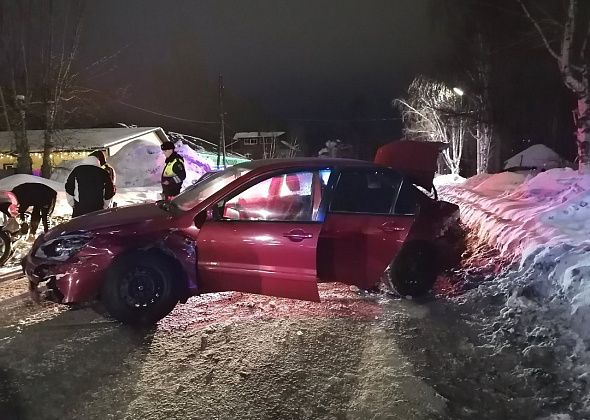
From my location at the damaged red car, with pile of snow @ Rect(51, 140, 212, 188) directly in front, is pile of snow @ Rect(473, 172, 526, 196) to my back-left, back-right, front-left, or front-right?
front-right

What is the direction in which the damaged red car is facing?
to the viewer's left

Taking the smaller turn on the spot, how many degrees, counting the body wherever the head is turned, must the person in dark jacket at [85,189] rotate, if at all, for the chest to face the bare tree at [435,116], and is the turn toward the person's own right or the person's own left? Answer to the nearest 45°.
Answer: approximately 45° to the person's own right

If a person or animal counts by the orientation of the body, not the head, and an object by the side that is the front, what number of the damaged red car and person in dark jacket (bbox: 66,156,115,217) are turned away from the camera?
1

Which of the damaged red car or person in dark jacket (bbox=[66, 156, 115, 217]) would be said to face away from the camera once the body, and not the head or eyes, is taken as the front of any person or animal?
the person in dark jacket

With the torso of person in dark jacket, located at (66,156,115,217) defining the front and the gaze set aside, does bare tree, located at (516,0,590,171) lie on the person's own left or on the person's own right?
on the person's own right

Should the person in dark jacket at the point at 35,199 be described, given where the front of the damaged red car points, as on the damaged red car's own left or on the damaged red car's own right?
on the damaged red car's own right

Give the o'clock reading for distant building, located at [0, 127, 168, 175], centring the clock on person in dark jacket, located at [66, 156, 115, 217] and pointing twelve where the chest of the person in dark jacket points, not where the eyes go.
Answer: The distant building is roughly at 12 o'clock from the person in dark jacket.

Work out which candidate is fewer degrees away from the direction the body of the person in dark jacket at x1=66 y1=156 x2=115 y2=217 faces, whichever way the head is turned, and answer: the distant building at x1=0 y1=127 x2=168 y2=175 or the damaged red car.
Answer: the distant building

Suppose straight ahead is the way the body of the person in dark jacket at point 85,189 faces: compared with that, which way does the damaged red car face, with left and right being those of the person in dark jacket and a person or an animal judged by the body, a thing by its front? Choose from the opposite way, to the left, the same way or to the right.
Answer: to the left

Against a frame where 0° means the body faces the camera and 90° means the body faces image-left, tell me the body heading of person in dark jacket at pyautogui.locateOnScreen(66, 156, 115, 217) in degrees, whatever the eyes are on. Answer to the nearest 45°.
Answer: approximately 180°

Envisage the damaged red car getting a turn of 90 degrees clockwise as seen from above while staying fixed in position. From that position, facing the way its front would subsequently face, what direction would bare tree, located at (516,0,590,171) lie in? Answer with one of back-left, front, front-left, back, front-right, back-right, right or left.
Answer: front-right

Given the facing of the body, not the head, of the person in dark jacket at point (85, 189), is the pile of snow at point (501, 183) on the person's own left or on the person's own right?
on the person's own right

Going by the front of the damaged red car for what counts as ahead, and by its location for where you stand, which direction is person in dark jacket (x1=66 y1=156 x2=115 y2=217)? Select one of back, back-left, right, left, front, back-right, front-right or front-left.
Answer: front-right

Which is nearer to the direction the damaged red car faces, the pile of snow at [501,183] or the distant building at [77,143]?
the distant building

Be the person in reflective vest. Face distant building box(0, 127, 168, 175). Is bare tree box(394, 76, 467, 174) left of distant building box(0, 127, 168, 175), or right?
right
